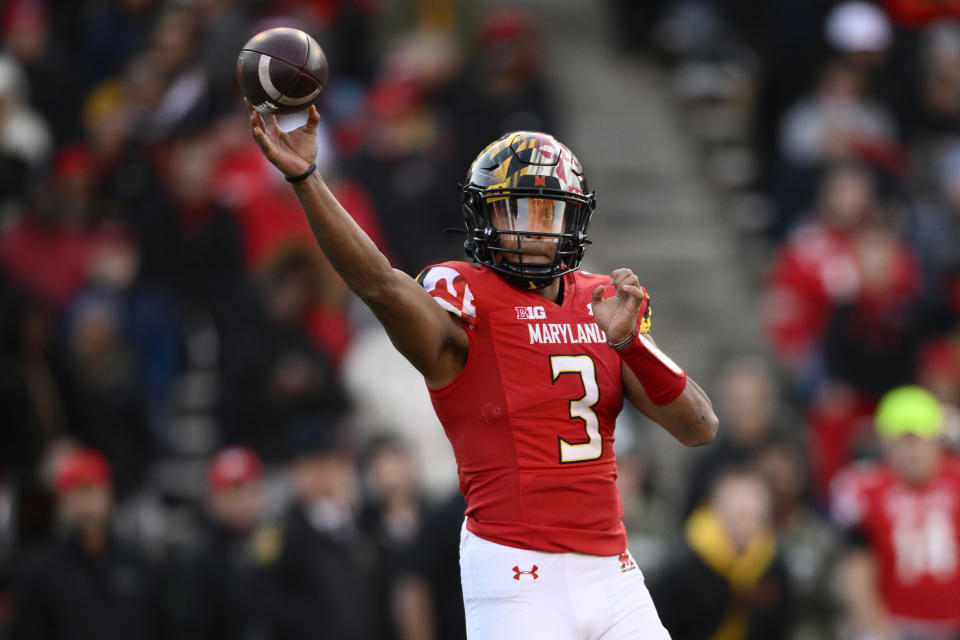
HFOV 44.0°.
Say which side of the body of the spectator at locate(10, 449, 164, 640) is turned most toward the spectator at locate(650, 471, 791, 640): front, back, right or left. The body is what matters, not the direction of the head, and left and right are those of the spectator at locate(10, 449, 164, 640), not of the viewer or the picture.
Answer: left

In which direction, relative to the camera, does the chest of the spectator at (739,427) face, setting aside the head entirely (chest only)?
toward the camera

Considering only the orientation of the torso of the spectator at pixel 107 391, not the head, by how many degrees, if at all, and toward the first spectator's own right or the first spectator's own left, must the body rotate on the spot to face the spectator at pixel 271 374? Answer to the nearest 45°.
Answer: approximately 45° to the first spectator's own left

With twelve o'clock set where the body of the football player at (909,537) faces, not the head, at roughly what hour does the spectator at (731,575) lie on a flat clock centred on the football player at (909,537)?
the spectator at (731,575) is roughly at 2 o'clock from the football player at (909,537).

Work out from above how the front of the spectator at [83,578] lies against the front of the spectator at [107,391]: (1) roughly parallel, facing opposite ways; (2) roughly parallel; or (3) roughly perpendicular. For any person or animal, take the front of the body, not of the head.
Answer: roughly parallel

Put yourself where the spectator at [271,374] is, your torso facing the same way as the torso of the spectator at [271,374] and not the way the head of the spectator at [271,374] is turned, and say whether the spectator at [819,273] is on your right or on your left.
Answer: on your left

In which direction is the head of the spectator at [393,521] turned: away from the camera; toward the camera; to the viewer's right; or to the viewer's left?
toward the camera

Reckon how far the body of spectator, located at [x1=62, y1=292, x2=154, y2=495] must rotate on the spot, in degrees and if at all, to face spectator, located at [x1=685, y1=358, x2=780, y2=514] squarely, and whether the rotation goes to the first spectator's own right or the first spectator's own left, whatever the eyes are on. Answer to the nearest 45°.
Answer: approximately 90° to the first spectator's own left

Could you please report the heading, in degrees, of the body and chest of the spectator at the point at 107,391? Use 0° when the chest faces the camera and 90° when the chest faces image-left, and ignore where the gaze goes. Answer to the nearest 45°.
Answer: approximately 0°

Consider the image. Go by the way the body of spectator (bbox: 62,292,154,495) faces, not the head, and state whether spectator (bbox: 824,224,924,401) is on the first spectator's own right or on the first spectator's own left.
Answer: on the first spectator's own left

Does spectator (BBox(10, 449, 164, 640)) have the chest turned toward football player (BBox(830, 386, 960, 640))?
no

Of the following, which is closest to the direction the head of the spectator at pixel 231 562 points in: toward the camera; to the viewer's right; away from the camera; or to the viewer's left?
toward the camera

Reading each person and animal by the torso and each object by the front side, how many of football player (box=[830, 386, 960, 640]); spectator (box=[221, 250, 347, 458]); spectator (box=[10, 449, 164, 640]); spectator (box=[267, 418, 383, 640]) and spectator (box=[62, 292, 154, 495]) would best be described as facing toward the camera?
5

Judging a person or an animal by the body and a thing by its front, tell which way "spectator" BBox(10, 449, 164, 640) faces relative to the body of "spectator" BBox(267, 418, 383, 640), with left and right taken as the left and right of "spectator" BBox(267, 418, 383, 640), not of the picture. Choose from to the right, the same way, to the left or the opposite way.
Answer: the same way

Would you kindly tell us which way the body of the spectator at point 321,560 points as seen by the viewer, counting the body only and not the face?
toward the camera

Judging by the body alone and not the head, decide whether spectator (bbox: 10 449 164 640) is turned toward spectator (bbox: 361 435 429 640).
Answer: no

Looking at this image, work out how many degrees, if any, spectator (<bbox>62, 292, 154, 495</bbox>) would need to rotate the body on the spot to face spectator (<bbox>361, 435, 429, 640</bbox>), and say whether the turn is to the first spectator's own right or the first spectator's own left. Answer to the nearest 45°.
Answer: approximately 45° to the first spectator's own left

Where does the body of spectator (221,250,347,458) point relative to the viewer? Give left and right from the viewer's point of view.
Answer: facing the viewer

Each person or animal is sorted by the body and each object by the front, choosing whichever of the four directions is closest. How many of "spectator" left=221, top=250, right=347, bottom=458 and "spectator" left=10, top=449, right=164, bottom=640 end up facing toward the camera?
2

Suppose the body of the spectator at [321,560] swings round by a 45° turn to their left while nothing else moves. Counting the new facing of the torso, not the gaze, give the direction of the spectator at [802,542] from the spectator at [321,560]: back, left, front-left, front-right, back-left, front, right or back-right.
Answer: front-left
